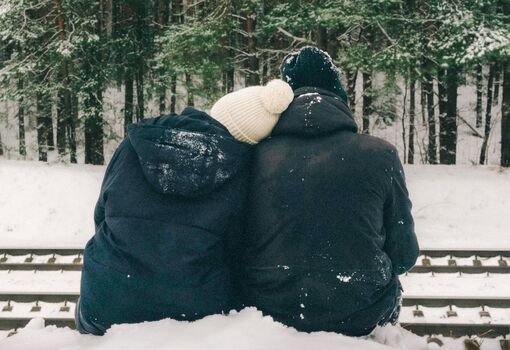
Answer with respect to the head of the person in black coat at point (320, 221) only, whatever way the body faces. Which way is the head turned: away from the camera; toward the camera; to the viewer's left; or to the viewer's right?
away from the camera

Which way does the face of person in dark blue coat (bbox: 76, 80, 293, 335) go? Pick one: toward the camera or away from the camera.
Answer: away from the camera

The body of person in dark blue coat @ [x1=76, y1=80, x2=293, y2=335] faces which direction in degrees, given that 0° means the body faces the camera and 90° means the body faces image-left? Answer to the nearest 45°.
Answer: approximately 180°

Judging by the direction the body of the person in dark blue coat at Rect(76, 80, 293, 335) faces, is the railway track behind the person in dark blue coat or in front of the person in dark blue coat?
in front
